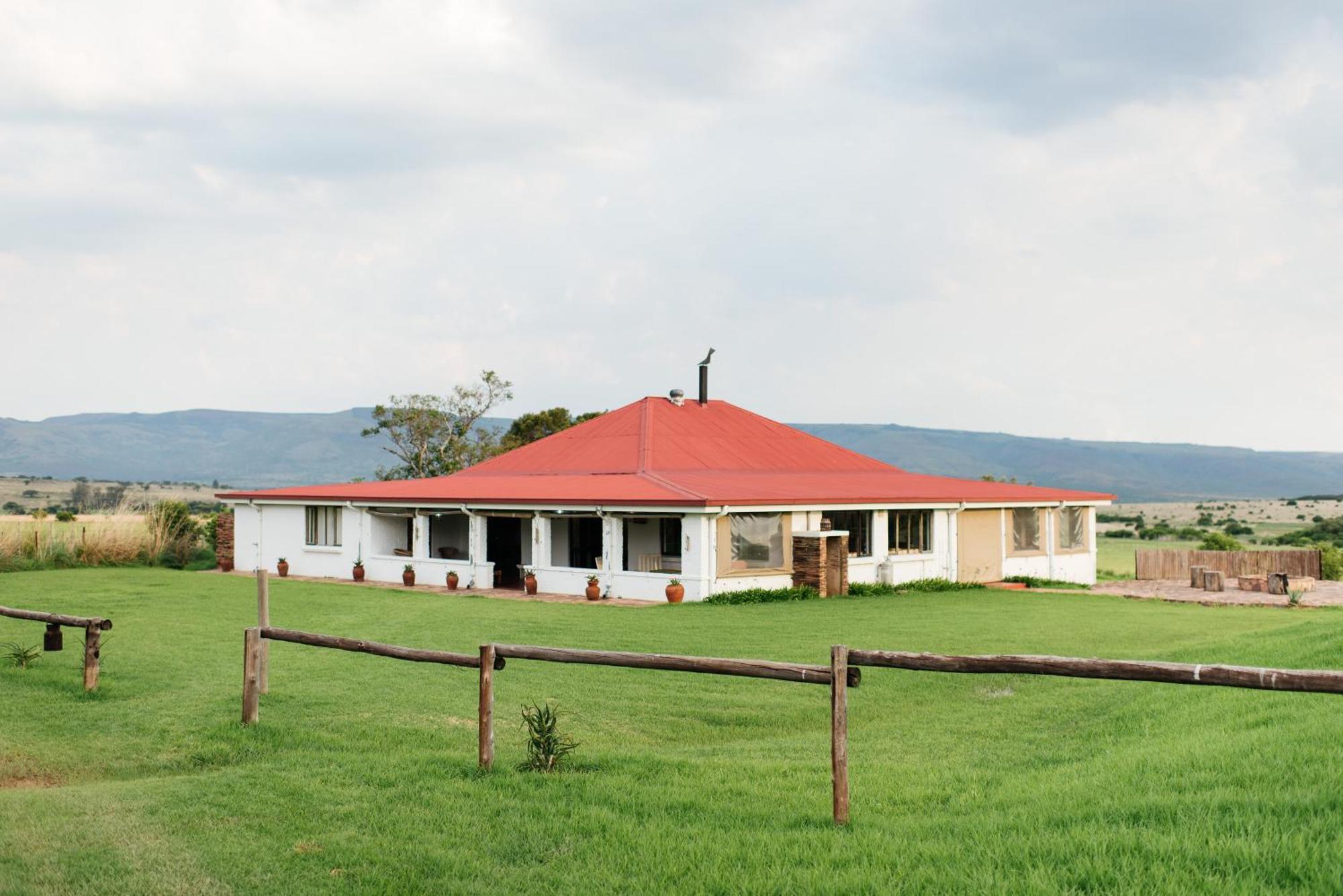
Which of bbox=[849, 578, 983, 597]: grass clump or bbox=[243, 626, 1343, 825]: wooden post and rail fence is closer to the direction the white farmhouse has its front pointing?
the wooden post and rail fence

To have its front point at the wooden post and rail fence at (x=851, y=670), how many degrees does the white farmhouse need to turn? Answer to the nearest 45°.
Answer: approximately 45° to its left

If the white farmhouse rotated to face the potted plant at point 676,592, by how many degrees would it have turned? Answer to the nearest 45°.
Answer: approximately 45° to its left

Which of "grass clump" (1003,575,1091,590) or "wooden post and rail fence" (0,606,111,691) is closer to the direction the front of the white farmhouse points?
the wooden post and rail fence

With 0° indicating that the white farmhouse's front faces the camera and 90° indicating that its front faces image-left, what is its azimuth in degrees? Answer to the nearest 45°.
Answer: approximately 45°

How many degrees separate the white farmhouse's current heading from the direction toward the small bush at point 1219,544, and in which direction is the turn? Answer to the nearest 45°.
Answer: approximately 180°

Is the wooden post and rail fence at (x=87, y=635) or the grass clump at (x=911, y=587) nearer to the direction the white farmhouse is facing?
the wooden post and rail fence

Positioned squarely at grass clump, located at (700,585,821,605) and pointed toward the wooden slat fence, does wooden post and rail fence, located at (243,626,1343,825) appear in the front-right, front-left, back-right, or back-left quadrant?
back-right

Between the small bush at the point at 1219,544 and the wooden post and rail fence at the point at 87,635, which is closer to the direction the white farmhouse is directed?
the wooden post and rail fence
